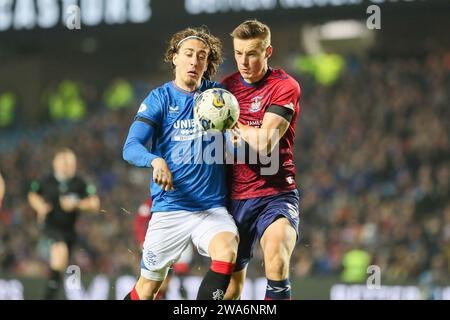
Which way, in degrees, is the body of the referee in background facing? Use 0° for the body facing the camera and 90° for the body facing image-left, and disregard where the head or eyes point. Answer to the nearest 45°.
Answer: approximately 0°

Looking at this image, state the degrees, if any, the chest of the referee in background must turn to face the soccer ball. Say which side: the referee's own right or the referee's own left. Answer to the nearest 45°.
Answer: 0° — they already face it
